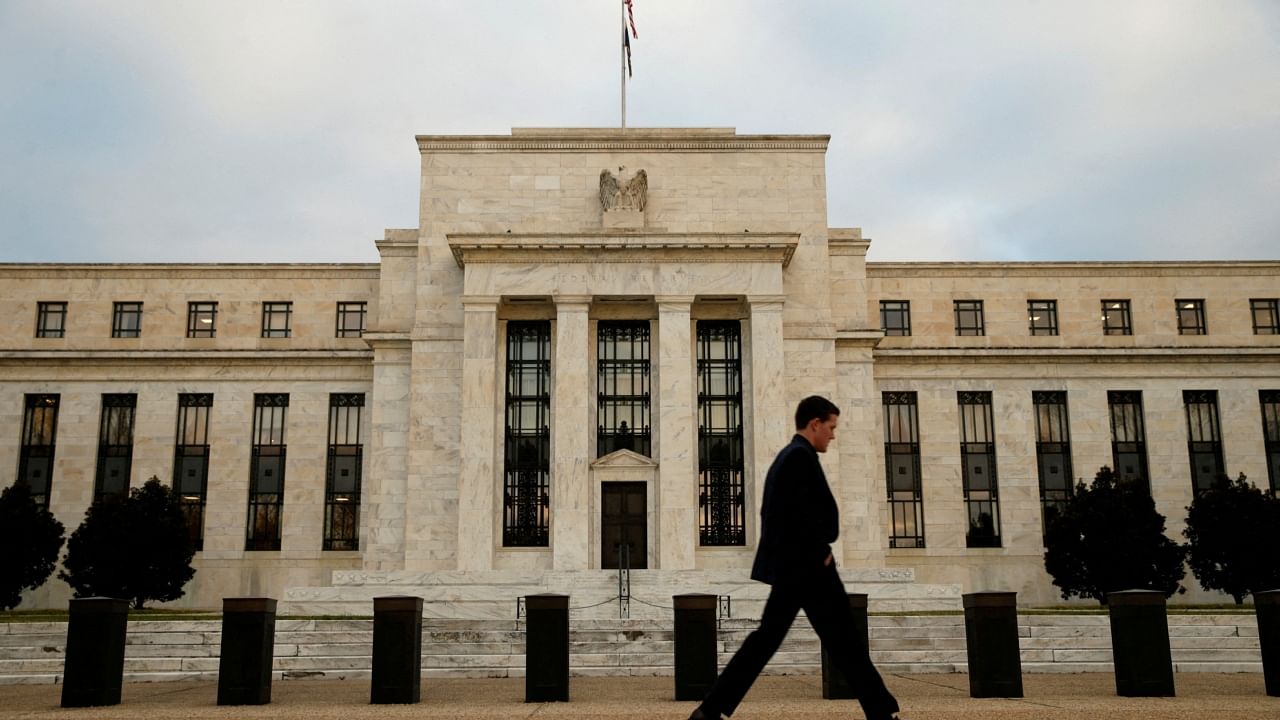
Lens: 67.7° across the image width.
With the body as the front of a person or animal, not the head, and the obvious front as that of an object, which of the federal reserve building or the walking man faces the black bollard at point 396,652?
the federal reserve building

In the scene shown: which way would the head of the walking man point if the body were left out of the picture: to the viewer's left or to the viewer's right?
to the viewer's right

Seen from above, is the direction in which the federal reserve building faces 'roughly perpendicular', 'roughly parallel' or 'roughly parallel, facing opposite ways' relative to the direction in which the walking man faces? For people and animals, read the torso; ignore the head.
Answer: roughly perpendicular

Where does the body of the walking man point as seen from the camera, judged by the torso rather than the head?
to the viewer's right

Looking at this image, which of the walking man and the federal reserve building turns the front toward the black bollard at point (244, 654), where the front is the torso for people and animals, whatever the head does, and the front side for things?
the federal reserve building

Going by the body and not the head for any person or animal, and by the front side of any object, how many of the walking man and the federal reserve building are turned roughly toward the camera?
1

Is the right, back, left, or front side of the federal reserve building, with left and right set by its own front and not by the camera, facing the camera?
front

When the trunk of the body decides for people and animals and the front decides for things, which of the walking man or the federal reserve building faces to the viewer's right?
the walking man

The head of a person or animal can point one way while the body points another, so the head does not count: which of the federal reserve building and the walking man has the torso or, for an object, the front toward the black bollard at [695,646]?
the federal reserve building

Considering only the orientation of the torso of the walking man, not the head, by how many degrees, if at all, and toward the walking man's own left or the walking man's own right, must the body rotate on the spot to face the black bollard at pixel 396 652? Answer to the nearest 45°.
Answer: approximately 135° to the walking man's own left

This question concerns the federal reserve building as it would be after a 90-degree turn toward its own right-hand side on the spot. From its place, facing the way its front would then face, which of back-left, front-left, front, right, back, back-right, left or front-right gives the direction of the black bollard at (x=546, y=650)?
left

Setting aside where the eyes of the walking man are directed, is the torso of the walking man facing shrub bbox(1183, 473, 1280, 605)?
no

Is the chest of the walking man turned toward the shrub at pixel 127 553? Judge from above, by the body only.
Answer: no

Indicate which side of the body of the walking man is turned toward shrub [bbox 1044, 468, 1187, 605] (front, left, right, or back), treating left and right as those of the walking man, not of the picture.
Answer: left

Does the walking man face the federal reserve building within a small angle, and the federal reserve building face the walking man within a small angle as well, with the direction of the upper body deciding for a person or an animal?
no

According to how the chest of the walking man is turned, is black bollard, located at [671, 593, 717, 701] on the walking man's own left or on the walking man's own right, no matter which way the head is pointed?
on the walking man's own left

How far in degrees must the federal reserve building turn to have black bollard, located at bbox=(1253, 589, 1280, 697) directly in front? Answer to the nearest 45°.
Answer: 0° — it already faces it

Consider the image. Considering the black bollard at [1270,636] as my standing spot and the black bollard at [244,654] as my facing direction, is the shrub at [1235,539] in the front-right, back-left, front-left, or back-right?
back-right

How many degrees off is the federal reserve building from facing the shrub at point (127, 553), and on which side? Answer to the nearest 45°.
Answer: approximately 90° to its right

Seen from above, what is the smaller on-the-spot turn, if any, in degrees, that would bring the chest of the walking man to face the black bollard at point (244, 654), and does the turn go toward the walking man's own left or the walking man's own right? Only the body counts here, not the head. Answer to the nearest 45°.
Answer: approximately 135° to the walking man's own left
